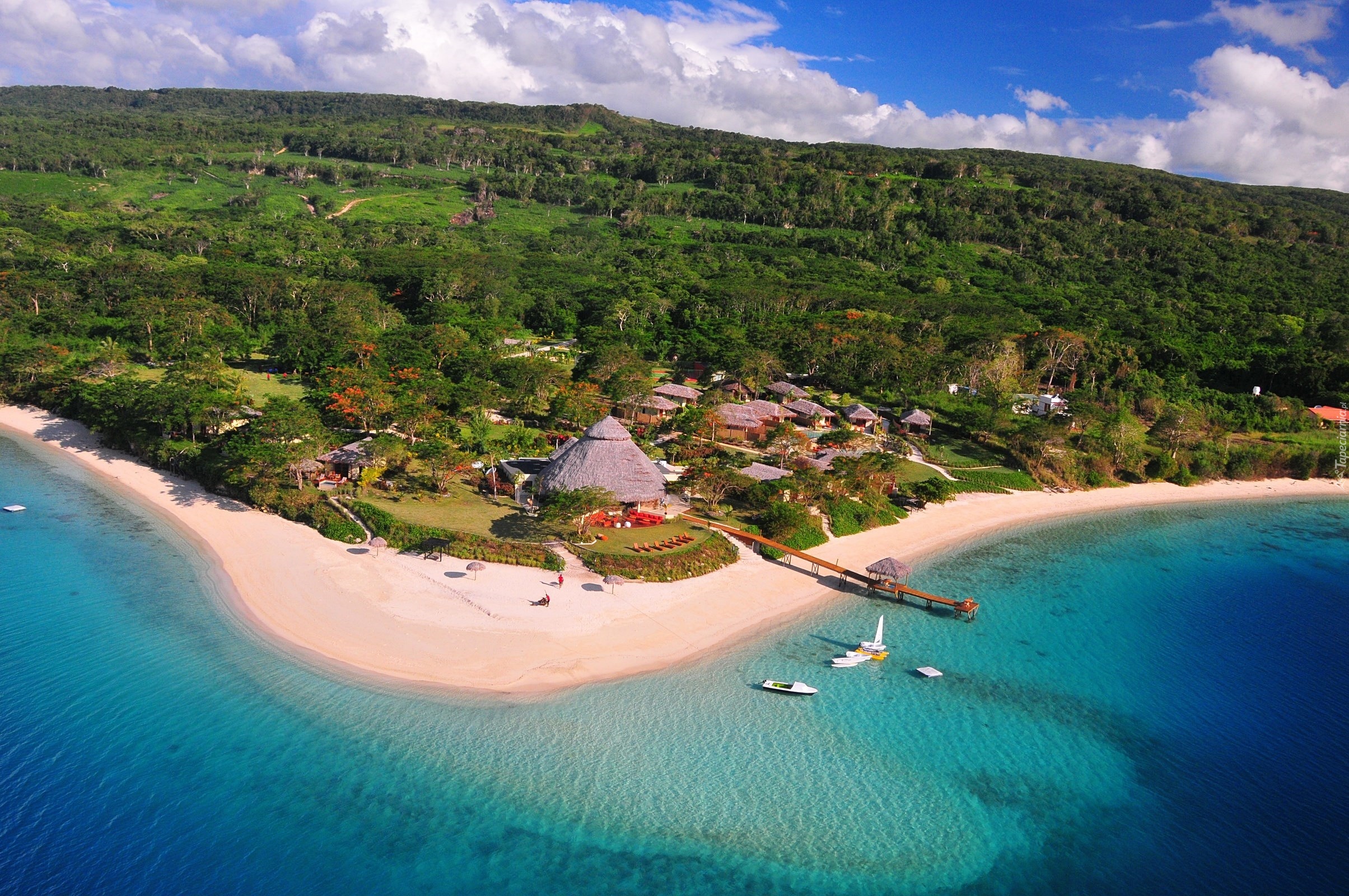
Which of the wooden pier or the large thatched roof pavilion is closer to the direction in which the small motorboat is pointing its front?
the wooden pier

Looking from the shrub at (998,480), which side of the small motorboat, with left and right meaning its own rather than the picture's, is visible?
left

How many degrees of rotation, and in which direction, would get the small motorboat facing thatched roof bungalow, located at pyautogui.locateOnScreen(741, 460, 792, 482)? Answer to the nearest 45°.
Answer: approximately 90° to its left

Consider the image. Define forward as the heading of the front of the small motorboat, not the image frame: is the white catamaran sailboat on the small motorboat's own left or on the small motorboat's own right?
on the small motorboat's own left

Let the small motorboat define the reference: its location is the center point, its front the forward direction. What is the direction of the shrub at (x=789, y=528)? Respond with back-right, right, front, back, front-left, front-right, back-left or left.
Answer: left

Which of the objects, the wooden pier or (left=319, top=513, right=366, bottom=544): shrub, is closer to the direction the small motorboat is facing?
the wooden pier

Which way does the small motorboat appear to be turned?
to the viewer's right

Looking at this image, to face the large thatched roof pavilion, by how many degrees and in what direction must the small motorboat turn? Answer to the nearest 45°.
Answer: approximately 135° to its left

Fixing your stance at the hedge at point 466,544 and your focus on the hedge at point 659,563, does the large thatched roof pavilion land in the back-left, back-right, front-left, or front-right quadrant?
front-left

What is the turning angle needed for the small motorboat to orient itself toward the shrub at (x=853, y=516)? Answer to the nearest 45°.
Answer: approximately 90° to its left
